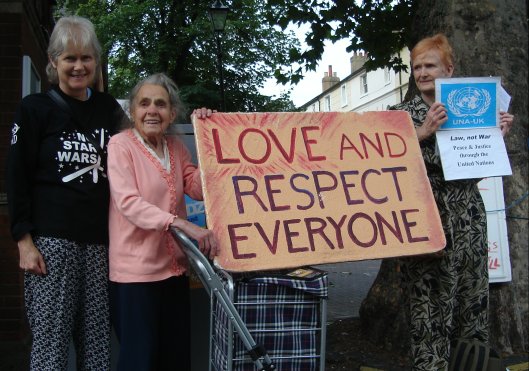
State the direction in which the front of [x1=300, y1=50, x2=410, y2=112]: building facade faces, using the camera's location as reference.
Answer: facing the viewer and to the left of the viewer

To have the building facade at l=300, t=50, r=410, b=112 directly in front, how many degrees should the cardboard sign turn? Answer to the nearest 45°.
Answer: approximately 180°

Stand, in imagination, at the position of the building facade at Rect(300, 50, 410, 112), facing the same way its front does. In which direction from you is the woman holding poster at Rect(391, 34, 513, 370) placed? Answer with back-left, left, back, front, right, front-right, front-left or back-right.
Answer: front-left

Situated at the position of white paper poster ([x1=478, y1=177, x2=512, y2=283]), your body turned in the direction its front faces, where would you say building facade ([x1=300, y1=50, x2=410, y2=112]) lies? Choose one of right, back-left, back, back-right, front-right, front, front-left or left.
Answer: back

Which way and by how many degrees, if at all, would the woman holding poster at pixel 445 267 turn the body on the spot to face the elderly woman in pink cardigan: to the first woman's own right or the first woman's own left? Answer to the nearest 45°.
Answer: approximately 45° to the first woman's own right

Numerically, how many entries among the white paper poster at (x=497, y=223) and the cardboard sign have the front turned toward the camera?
2

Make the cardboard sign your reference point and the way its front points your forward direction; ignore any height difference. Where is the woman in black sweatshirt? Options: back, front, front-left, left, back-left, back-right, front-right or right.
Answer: right

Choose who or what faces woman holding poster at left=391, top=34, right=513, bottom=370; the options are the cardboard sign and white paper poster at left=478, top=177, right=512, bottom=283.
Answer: the white paper poster

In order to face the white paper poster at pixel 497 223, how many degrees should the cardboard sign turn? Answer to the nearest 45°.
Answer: approximately 135° to its left

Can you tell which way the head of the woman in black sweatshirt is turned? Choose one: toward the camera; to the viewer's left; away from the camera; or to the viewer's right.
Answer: toward the camera

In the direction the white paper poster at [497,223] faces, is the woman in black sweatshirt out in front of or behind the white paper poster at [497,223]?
in front

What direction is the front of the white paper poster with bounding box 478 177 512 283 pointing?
toward the camera

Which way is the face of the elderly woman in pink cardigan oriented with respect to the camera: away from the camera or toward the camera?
toward the camera

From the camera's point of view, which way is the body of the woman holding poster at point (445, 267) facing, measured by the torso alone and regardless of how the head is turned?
toward the camera

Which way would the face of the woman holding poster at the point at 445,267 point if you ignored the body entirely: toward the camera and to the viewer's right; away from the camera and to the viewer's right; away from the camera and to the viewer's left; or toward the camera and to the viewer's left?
toward the camera and to the viewer's left

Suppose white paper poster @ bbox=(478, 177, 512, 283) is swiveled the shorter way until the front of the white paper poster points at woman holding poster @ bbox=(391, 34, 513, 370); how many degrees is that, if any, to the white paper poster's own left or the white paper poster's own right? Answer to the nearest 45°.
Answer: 0° — it already faces them

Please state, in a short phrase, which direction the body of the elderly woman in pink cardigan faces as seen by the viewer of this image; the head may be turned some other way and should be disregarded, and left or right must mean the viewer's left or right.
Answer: facing the viewer and to the right of the viewer

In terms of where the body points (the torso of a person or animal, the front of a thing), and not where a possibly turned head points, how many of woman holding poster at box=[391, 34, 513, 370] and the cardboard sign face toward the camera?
2
